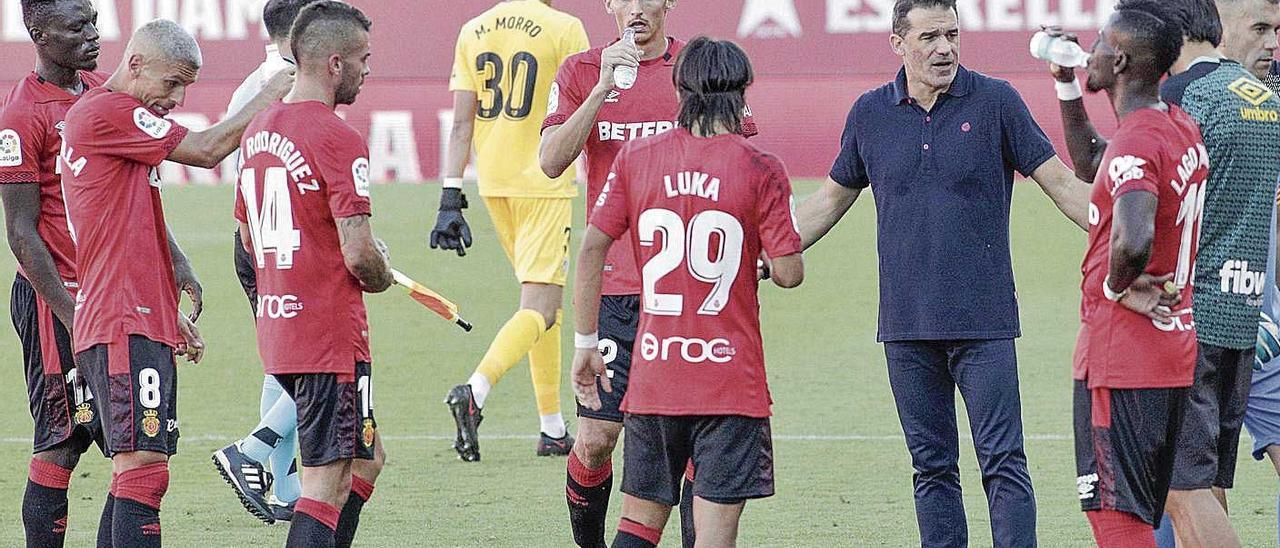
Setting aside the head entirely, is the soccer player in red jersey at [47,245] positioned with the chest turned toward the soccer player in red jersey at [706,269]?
yes

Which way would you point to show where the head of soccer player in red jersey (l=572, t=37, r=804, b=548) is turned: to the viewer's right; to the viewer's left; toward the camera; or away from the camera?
away from the camera

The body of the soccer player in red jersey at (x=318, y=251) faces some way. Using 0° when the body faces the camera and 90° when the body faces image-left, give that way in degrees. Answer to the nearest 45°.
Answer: approximately 225°

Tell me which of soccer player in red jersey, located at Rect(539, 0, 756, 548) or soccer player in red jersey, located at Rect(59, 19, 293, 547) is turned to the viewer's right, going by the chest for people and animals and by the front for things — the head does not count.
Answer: soccer player in red jersey, located at Rect(59, 19, 293, 547)

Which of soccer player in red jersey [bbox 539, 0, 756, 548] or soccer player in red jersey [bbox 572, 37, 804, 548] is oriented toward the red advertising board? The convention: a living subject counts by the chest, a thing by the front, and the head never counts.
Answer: soccer player in red jersey [bbox 572, 37, 804, 548]

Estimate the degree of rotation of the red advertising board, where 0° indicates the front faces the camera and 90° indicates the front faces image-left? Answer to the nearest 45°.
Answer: approximately 0°

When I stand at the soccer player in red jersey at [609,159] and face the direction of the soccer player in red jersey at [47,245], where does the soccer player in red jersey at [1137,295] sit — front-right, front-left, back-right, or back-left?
back-left
